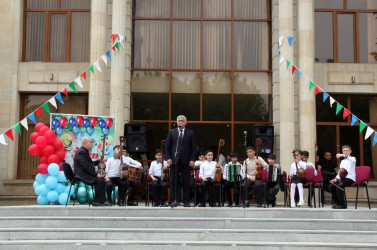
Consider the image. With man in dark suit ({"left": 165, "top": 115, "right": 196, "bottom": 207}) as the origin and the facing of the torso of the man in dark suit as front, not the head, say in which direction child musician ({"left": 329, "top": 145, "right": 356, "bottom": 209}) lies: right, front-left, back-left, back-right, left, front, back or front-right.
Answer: left

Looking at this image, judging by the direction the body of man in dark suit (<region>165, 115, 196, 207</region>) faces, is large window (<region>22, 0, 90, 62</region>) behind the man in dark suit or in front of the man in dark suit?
behind

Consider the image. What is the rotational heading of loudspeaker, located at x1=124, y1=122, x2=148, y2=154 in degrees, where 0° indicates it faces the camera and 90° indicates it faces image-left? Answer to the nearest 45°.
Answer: approximately 0°

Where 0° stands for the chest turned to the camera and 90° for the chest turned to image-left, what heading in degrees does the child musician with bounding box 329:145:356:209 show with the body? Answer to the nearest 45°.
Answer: approximately 45°

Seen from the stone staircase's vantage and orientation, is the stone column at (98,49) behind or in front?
behind

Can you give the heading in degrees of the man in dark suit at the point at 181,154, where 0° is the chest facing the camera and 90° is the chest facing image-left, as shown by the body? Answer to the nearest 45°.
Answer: approximately 0°

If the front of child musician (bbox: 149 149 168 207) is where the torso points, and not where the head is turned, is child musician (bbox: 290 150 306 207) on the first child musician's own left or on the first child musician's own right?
on the first child musician's own left

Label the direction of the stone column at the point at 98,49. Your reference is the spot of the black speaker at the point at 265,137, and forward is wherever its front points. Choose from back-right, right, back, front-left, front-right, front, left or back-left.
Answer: right
